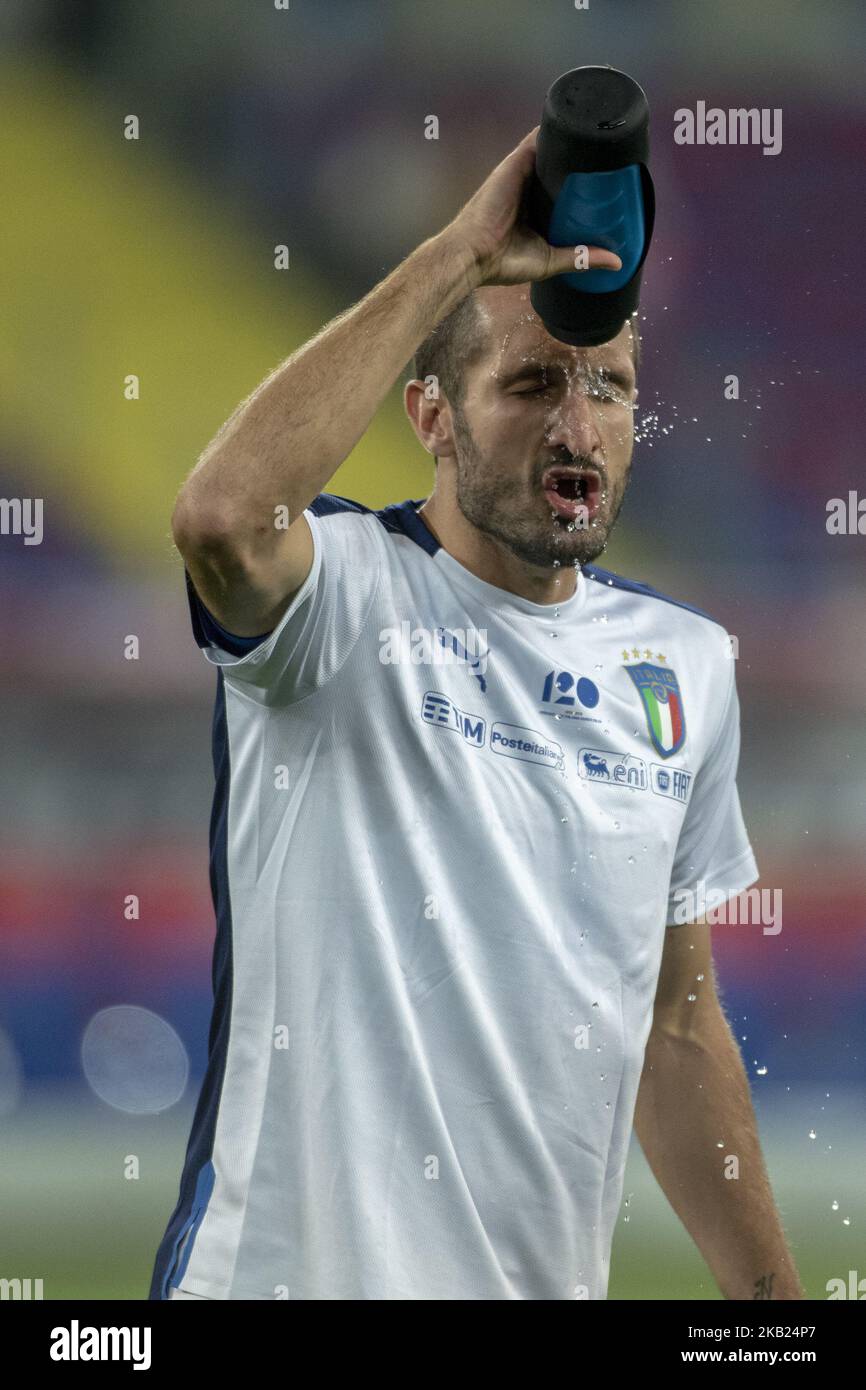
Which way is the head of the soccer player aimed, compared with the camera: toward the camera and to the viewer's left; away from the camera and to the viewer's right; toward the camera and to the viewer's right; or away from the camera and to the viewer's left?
toward the camera and to the viewer's right

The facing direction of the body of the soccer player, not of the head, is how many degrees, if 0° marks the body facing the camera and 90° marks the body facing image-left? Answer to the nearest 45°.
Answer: approximately 315°
